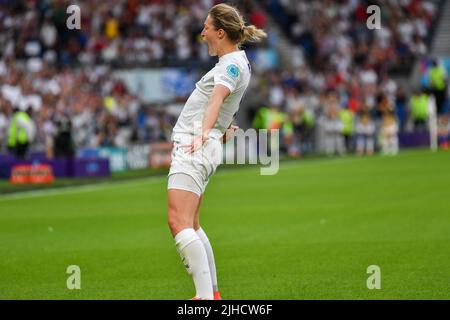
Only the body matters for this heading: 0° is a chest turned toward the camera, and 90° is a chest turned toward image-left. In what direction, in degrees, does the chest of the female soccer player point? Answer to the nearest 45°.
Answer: approximately 90°

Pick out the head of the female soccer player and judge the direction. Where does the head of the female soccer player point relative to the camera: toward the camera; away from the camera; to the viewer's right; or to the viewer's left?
to the viewer's left

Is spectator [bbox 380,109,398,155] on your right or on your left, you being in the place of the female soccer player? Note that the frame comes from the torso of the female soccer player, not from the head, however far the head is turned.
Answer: on your right

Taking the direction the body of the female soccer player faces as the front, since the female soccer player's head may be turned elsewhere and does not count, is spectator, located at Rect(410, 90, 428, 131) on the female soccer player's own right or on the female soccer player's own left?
on the female soccer player's own right

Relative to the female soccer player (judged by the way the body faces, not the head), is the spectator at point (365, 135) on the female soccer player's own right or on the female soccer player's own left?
on the female soccer player's own right
